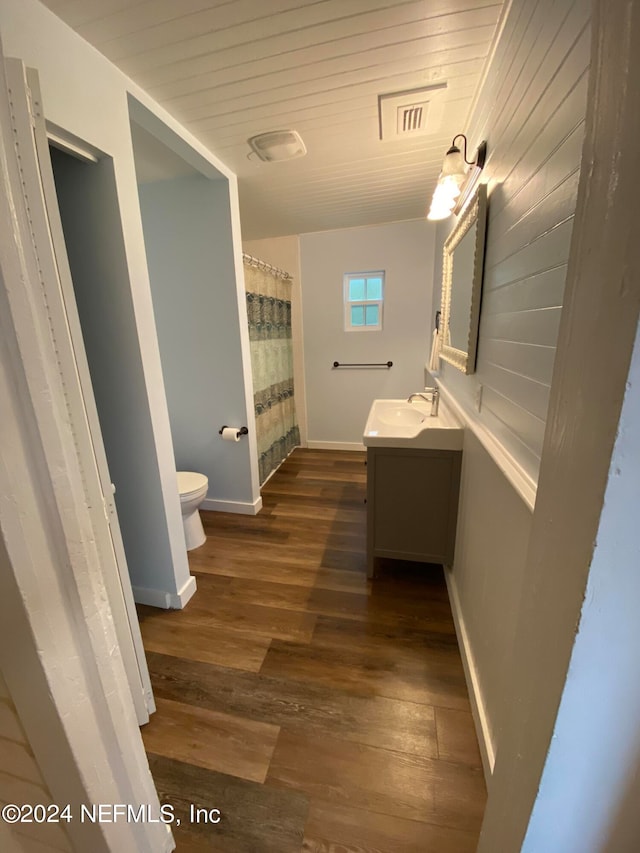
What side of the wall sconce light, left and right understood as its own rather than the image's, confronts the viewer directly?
left

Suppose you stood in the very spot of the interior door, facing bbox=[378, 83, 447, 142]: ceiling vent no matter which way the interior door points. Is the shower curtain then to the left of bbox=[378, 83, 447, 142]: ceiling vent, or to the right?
left

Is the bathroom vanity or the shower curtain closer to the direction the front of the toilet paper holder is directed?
the bathroom vanity

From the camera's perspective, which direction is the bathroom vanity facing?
to the viewer's left

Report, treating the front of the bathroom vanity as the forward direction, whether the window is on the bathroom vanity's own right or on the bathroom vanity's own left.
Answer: on the bathroom vanity's own right

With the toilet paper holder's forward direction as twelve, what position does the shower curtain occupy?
The shower curtain is roughly at 7 o'clock from the toilet paper holder.
